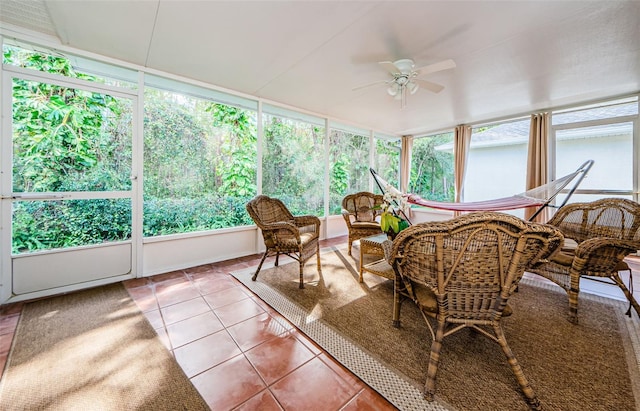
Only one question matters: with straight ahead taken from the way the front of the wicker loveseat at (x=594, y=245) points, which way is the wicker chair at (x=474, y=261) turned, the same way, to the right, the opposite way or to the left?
to the right

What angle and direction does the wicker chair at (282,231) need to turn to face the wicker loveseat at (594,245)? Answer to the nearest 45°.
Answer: approximately 45° to its left

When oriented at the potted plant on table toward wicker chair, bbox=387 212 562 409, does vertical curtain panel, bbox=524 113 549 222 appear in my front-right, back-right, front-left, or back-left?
back-left

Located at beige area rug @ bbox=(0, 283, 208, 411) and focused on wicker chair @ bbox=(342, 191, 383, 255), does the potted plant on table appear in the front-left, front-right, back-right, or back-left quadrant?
front-right

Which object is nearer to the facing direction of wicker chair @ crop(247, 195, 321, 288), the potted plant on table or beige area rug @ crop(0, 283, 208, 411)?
the potted plant on table

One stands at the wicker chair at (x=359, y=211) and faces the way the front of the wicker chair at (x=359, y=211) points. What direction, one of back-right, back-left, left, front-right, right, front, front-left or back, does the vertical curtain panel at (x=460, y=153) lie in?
back-left

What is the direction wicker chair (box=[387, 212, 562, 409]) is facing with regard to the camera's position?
facing away from the viewer and to the left of the viewer

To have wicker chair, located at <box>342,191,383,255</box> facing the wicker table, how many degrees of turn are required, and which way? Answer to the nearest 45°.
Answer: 0° — it already faces it

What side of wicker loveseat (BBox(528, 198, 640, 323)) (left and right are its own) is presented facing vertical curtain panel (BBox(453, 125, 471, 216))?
right

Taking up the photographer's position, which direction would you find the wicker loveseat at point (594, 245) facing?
facing the viewer and to the left of the viewer

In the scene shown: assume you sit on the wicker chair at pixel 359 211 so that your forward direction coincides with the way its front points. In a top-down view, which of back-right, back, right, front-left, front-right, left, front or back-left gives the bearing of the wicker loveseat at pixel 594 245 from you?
front-left

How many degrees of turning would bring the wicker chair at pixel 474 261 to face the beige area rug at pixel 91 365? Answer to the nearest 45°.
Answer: approximately 90° to its left

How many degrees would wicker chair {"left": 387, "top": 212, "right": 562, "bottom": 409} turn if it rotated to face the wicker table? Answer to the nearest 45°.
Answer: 0° — it already faces it

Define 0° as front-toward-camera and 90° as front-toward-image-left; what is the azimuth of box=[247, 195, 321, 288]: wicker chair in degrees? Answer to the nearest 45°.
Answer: approximately 315°

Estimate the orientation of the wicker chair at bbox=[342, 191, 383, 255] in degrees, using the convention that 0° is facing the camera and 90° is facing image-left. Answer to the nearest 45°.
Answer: approximately 0°

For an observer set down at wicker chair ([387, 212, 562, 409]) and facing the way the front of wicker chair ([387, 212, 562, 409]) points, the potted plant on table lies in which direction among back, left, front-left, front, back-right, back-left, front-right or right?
front

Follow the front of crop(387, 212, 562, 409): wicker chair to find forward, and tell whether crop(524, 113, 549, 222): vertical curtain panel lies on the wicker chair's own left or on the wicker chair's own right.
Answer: on the wicker chair's own right

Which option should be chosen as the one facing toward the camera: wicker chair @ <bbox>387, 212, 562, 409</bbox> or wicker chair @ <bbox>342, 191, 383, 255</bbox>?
wicker chair @ <bbox>342, 191, 383, 255</bbox>

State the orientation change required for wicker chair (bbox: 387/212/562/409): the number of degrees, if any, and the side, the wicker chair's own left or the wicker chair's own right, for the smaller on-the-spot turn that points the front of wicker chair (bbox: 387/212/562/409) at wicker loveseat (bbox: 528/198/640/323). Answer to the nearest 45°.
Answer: approximately 90° to the wicker chair's own right

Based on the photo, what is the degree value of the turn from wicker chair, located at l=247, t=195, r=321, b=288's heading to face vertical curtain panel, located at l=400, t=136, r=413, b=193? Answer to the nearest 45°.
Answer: approximately 90° to its left

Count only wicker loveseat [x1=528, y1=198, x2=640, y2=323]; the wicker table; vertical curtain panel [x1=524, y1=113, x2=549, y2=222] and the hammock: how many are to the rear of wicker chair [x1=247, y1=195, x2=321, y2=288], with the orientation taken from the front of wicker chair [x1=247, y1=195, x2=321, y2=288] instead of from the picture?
0

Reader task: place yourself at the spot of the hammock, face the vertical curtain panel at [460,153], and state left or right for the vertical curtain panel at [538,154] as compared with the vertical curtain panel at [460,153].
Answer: right

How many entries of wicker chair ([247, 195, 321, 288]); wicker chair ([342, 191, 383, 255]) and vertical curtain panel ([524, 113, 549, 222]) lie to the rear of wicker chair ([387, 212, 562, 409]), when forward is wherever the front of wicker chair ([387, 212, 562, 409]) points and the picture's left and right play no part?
0

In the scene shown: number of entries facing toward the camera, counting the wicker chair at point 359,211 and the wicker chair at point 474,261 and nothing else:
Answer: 1
